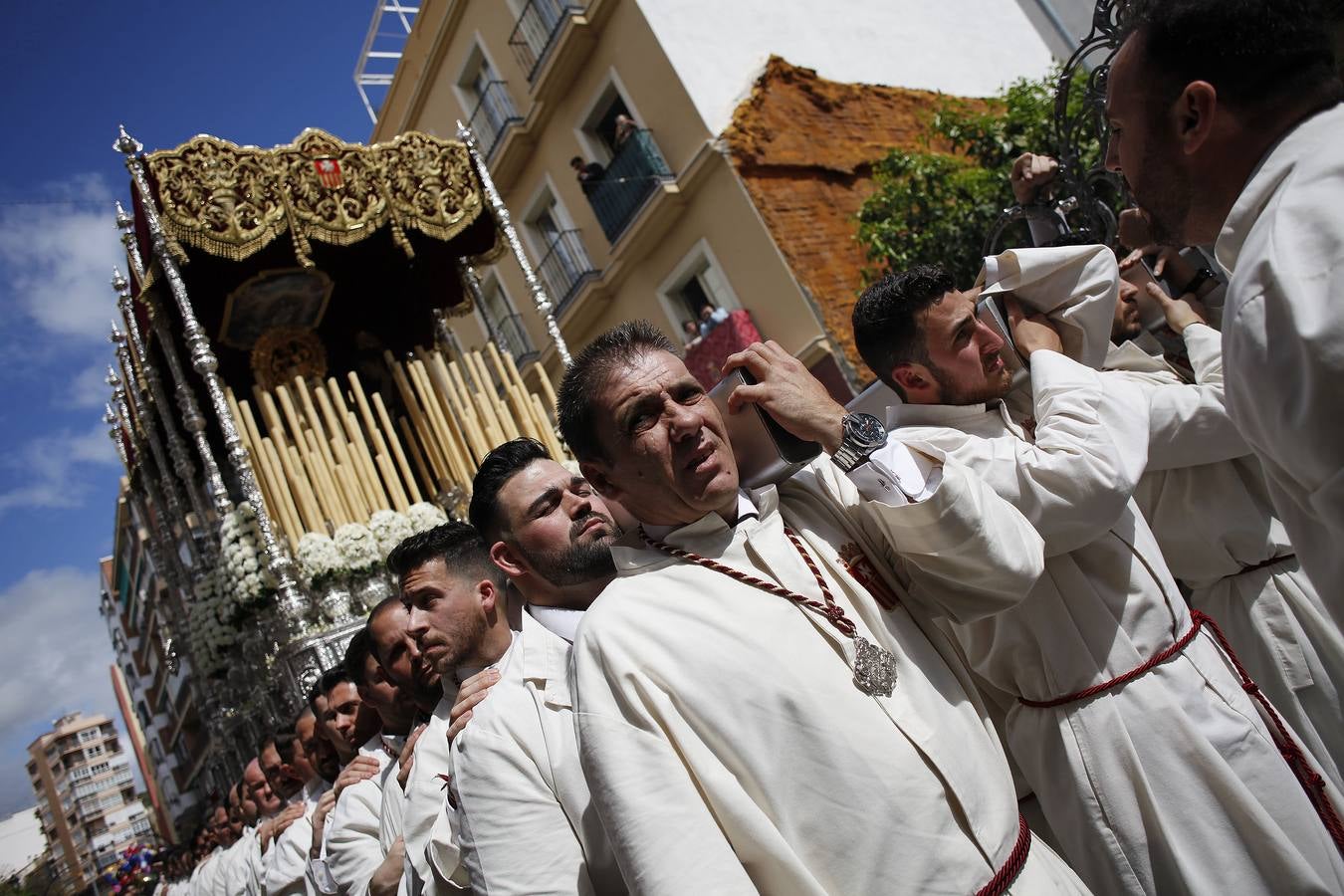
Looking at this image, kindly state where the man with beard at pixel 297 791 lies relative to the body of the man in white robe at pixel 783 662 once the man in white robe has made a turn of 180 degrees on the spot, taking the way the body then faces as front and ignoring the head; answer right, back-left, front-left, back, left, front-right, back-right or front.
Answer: front

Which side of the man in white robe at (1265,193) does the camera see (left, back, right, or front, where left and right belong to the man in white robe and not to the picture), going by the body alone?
left

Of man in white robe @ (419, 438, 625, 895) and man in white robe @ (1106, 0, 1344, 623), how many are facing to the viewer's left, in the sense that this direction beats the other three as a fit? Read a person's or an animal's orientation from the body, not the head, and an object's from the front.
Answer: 1

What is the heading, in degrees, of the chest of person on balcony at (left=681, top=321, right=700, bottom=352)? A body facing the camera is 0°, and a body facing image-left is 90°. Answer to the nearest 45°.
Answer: approximately 45°

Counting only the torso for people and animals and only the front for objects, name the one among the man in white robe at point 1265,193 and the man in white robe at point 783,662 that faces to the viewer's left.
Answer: the man in white robe at point 1265,193

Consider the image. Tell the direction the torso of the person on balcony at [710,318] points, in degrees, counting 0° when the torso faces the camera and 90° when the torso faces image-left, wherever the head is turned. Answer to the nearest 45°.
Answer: approximately 45°

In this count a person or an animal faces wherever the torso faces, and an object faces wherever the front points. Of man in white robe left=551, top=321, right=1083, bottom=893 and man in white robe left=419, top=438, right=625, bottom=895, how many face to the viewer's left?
0

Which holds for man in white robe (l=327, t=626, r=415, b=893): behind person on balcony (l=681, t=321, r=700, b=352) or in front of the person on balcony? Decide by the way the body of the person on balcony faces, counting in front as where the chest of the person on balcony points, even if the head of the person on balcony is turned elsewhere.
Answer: in front

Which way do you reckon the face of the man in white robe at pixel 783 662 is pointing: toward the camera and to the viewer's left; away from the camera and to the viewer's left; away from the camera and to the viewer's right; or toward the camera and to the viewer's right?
toward the camera and to the viewer's right

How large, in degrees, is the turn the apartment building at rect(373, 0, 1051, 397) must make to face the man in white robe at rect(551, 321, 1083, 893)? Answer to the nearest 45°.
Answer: approximately 45° to its left

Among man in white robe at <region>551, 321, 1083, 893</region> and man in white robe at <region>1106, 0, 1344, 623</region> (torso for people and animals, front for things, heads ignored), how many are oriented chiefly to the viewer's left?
1
